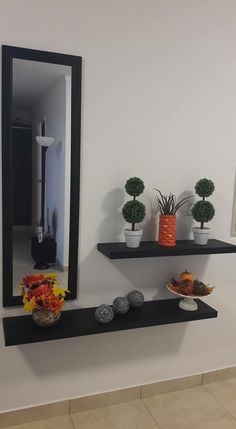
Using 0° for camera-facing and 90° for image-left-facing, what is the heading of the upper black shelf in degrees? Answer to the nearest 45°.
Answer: approximately 315°

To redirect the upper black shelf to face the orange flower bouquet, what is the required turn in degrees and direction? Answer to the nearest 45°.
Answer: approximately 90° to its right
